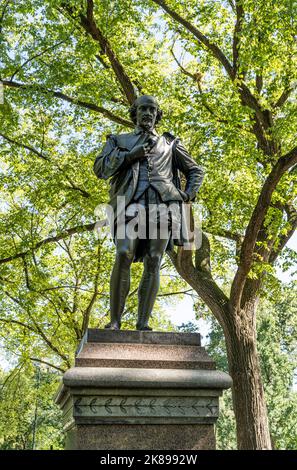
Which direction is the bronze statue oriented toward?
toward the camera

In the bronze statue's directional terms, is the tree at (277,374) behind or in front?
behind

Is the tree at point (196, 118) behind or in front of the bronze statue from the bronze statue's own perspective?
behind
